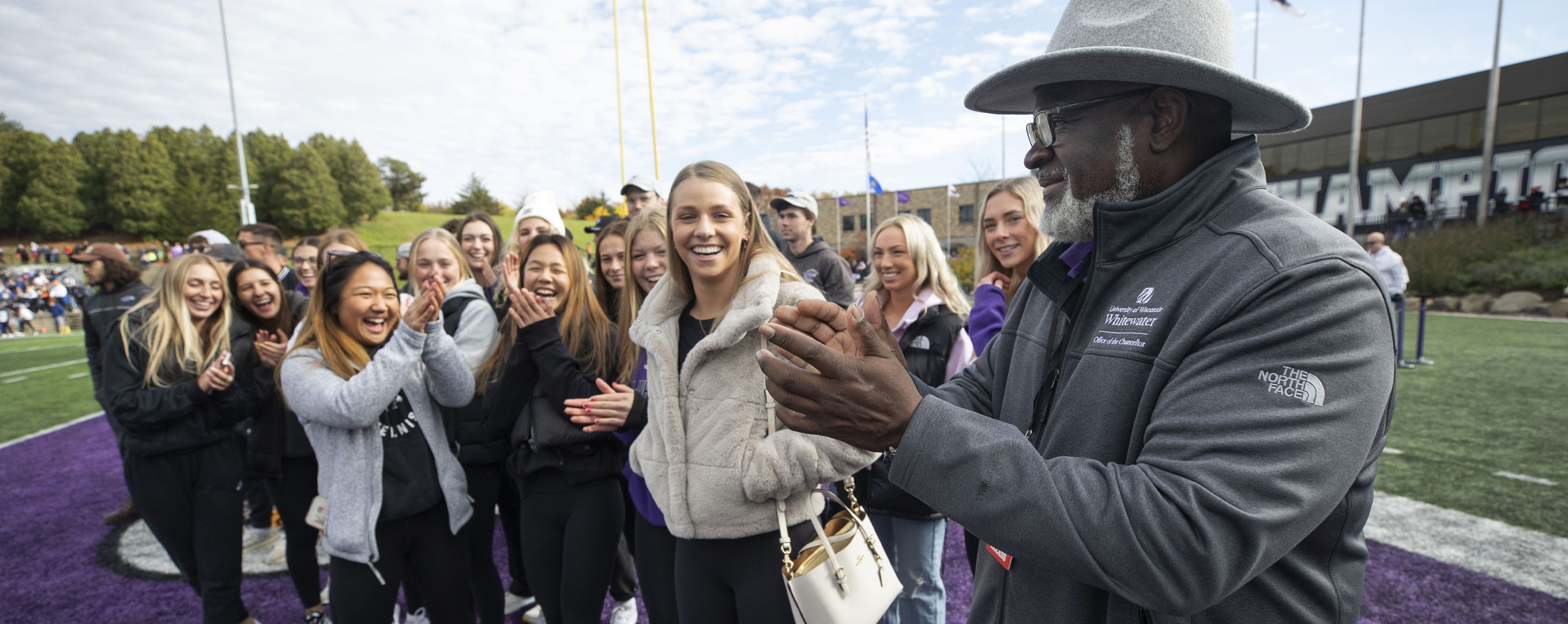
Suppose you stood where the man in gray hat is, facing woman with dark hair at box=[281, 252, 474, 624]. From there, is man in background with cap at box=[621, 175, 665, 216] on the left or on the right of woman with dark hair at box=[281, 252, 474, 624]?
right

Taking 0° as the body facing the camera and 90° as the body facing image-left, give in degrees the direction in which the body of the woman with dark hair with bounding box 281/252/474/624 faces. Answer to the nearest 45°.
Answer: approximately 315°

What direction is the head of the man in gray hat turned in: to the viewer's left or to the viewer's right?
to the viewer's left

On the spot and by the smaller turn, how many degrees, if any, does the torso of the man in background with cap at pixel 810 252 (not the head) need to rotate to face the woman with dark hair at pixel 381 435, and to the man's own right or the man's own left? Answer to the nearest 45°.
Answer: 0° — they already face them

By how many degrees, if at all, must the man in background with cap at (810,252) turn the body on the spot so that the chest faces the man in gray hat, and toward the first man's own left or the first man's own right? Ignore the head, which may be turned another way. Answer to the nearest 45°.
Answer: approximately 45° to the first man's own left

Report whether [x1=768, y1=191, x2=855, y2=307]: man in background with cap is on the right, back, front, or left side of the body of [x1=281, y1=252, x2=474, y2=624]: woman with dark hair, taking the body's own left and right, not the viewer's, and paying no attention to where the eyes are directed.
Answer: left

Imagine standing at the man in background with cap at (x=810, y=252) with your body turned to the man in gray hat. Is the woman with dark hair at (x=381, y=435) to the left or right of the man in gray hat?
right

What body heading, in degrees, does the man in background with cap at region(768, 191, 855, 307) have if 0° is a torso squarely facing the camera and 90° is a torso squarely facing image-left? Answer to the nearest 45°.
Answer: approximately 45°

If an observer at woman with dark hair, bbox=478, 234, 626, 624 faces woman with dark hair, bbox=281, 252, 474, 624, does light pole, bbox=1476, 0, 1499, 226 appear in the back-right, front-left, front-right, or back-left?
back-right

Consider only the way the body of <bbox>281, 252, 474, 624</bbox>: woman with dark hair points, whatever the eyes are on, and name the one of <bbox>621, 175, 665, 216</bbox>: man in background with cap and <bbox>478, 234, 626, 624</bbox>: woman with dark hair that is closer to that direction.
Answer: the woman with dark hair

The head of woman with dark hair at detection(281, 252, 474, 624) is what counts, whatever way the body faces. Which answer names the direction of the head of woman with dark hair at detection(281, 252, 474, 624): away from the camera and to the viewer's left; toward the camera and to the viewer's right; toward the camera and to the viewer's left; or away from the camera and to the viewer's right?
toward the camera and to the viewer's right
